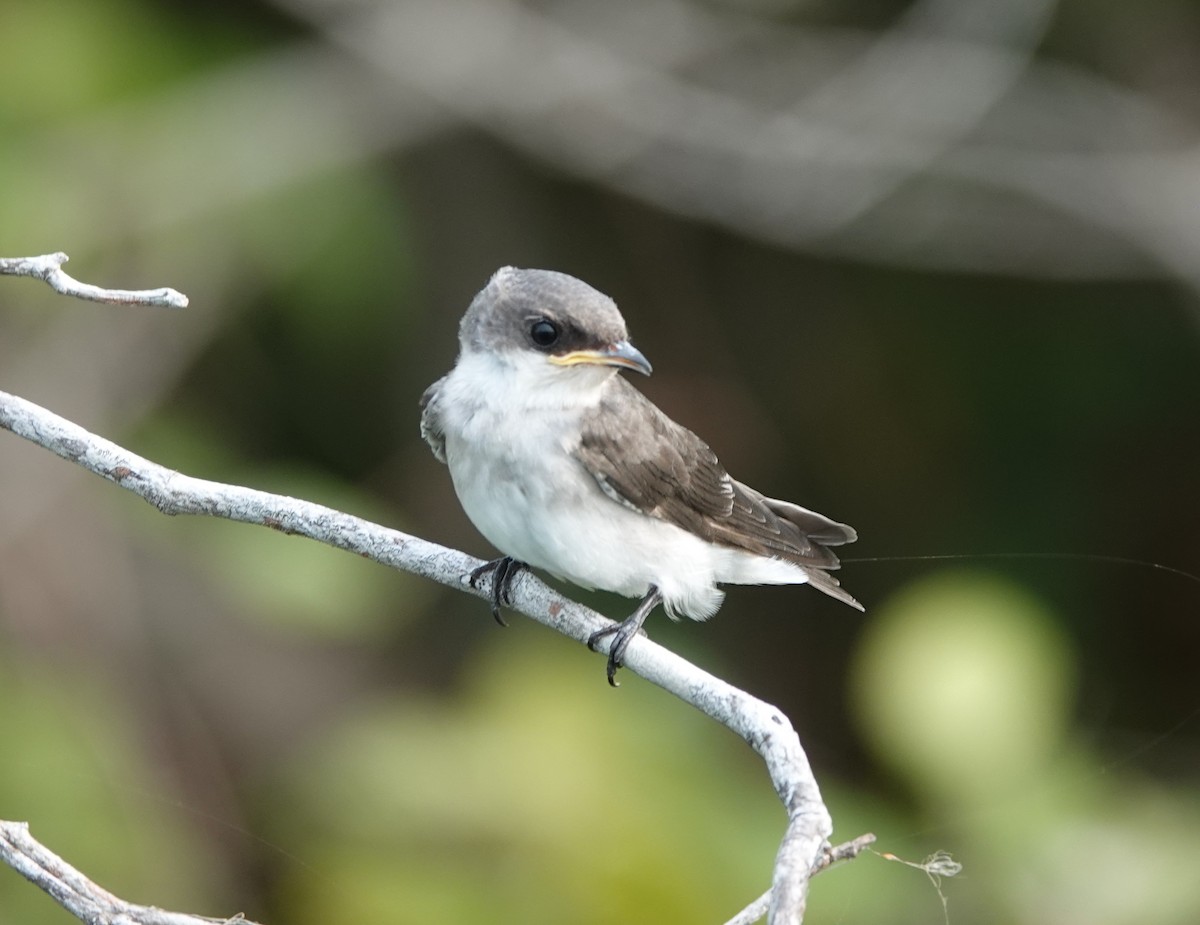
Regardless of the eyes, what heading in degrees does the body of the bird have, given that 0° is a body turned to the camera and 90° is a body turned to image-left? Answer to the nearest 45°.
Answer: approximately 45°

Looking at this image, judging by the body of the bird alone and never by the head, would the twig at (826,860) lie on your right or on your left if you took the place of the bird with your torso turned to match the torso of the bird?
on your left
